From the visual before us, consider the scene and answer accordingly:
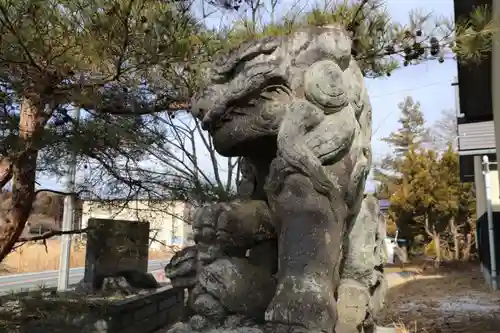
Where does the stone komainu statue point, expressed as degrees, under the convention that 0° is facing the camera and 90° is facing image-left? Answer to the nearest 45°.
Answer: approximately 45°

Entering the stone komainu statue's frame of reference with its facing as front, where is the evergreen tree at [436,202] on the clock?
The evergreen tree is roughly at 5 o'clock from the stone komainu statue.

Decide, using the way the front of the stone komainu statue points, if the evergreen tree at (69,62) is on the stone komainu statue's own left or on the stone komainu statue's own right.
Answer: on the stone komainu statue's own right
